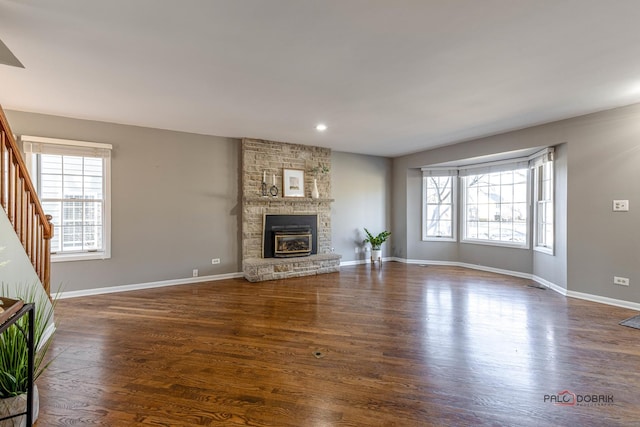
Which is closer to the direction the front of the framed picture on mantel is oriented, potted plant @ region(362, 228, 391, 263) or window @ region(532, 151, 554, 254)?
the window

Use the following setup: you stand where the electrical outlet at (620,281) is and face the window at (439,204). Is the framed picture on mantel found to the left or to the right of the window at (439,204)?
left

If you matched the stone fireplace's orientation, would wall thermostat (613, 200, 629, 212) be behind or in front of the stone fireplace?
in front

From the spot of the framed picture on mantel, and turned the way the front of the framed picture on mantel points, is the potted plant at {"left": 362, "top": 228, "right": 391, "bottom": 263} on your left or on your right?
on your left

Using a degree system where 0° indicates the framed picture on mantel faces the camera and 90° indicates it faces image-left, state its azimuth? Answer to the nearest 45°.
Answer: approximately 315°

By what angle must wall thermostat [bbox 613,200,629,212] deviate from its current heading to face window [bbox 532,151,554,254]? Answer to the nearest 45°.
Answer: approximately 135° to its right

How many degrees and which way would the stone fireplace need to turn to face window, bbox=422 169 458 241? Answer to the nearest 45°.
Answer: approximately 45° to its left

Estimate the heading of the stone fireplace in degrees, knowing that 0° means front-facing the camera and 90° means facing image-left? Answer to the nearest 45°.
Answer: approximately 315°

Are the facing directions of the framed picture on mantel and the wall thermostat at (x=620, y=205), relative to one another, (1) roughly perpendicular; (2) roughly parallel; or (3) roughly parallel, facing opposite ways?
roughly perpendicular

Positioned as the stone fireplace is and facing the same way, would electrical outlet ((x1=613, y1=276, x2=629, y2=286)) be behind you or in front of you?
in front
